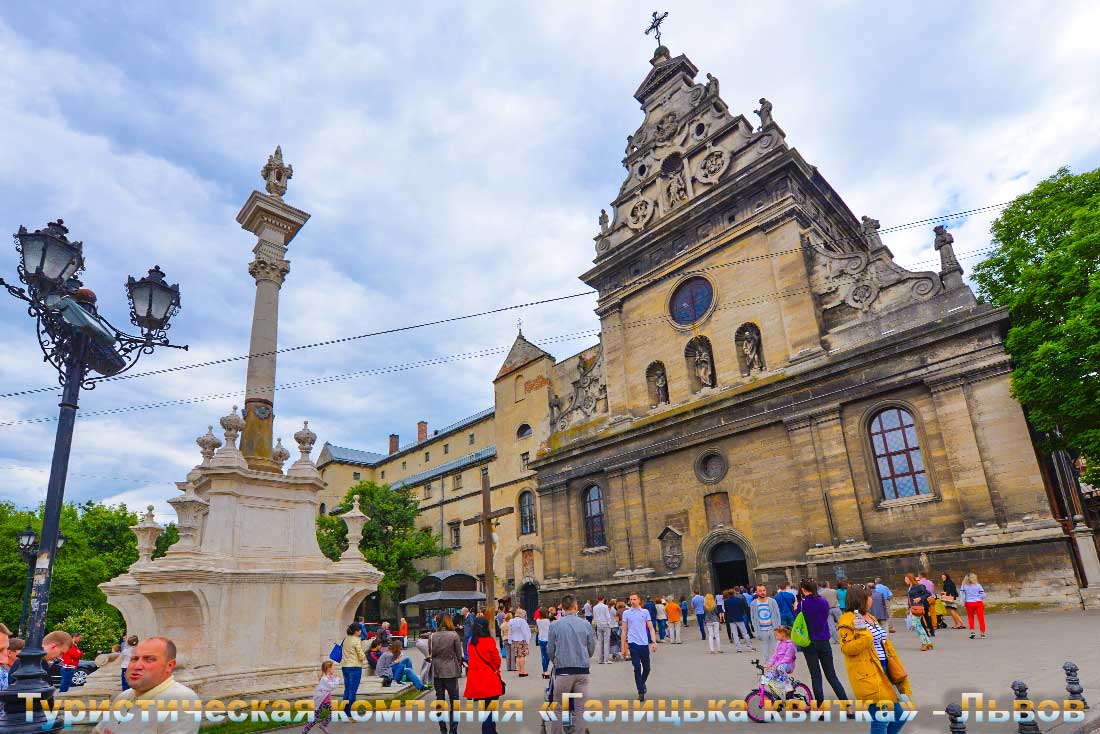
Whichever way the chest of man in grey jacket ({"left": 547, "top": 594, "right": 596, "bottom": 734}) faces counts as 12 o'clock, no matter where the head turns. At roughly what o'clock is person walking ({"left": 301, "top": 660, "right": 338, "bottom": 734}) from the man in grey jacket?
The person walking is roughly at 10 o'clock from the man in grey jacket.

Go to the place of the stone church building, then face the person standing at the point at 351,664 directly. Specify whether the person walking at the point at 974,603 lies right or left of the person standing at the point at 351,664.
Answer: left

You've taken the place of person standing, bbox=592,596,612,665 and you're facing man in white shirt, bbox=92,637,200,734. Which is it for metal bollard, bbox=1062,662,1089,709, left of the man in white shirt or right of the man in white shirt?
left

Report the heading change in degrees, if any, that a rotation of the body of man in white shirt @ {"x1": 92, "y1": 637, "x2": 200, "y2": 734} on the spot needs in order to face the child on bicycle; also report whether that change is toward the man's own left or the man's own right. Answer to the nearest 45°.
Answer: approximately 135° to the man's own left

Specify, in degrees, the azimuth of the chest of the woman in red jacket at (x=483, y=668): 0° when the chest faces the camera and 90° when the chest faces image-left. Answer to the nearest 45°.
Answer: approximately 180°

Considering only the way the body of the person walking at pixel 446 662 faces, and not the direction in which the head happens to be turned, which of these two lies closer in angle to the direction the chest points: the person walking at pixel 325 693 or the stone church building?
the stone church building

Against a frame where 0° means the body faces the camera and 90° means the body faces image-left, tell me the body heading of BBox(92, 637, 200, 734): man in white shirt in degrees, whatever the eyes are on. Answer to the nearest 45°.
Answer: approximately 45°

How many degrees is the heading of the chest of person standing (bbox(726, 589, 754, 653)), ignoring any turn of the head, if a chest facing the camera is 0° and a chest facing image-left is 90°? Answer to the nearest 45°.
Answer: approximately 180°
